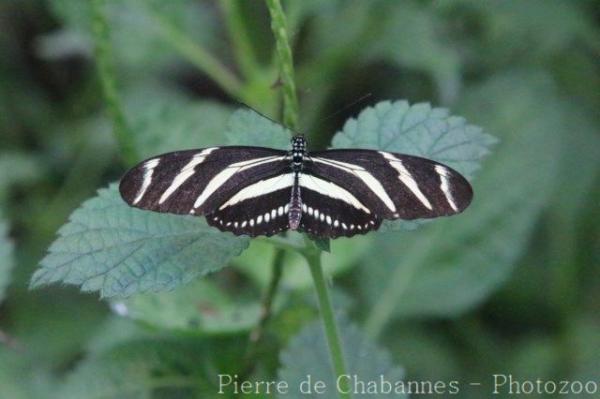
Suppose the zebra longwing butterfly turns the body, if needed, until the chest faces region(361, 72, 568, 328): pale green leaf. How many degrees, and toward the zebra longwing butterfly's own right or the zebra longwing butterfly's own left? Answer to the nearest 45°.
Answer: approximately 45° to the zebra longwing butterfly's own right

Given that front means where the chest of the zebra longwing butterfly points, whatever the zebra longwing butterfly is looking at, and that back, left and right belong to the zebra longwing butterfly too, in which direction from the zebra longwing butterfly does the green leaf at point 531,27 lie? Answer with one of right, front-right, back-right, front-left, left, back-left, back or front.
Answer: front-right

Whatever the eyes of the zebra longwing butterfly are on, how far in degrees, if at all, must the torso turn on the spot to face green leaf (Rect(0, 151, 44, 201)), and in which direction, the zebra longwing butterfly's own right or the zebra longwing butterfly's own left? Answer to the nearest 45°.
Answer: approximately 45° to the zebra longwing butterfly's own left

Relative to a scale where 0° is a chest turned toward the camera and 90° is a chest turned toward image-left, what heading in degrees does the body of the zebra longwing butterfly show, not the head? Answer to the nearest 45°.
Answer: approximately 180°
